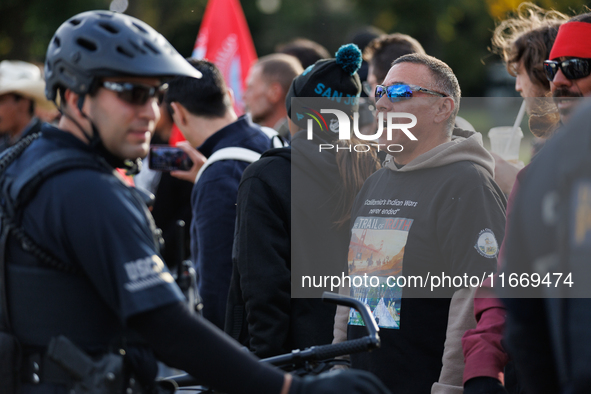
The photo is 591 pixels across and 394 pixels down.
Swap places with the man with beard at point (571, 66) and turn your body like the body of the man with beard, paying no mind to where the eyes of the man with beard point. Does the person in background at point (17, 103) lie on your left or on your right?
on your right

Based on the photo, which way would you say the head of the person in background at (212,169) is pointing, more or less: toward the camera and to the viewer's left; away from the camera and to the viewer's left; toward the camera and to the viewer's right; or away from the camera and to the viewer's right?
away from the camera and to the viewer's left

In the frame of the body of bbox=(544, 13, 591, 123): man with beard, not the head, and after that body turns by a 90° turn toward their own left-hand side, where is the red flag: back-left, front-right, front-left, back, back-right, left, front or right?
back

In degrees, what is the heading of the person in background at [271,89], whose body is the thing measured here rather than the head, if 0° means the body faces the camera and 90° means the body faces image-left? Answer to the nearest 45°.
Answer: approximately 90°

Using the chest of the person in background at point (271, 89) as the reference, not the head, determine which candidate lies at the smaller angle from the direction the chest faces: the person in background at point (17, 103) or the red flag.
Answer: the person in background

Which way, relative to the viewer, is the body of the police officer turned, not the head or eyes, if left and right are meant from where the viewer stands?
facing to the right of the viewer

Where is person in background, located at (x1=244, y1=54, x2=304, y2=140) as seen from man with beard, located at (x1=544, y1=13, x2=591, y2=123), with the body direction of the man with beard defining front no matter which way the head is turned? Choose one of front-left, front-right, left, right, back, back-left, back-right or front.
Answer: right

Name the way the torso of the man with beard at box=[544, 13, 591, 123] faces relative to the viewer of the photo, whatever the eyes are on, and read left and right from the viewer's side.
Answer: facing the viewer and to the left of the viewer

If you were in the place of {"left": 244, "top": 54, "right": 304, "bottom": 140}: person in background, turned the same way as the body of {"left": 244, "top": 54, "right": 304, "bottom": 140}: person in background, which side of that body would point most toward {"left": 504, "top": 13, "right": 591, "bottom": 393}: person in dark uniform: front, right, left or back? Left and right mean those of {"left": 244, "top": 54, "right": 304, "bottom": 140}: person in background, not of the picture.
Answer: left

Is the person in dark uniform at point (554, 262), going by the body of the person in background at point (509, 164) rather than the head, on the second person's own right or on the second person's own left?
on the second person's own left

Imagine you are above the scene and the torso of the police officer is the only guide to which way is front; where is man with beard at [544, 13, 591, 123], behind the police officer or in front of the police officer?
in front

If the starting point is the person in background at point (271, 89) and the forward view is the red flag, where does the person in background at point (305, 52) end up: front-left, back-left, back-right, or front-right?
front-right
